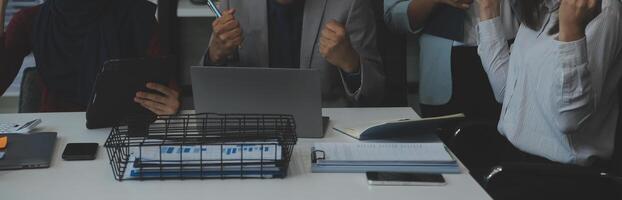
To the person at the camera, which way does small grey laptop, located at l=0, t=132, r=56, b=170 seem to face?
facing away from the viewer

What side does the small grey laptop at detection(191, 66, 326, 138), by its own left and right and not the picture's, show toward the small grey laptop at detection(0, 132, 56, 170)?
left

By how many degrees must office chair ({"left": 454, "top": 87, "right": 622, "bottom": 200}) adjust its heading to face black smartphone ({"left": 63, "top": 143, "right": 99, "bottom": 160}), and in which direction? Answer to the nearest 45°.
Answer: approximately 45° to its left

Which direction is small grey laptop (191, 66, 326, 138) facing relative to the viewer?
away from the camera

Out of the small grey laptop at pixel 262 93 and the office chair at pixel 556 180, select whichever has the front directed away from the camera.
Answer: the small grey laptop

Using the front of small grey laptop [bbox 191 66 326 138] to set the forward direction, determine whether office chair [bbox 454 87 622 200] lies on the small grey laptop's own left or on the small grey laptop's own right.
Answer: on the small grey laptop's own right

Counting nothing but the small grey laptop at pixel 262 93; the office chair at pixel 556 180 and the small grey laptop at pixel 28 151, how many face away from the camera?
2

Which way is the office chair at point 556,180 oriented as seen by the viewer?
to the viewer's left

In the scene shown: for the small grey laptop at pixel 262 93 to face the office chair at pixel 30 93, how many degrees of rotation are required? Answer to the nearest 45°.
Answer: approximately 45° to its left
